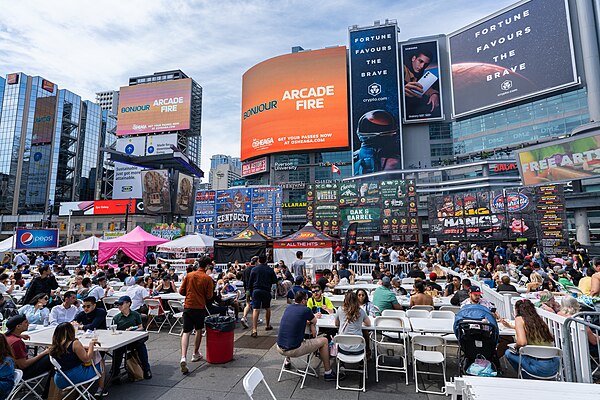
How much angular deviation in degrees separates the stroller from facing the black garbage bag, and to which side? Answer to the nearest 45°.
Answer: approximately 90° to its left

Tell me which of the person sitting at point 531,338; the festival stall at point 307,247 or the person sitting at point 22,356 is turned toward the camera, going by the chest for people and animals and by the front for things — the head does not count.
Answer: the festival stall

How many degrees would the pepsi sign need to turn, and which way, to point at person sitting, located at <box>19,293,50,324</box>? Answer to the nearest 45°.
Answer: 0° — it already faces them

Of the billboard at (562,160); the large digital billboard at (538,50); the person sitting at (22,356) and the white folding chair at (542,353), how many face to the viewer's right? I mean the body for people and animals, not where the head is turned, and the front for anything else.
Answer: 1

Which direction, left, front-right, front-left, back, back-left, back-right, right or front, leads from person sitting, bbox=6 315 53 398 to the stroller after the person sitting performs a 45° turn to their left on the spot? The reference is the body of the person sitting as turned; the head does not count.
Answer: right

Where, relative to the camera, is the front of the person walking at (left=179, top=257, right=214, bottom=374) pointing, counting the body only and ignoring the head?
away from the camera

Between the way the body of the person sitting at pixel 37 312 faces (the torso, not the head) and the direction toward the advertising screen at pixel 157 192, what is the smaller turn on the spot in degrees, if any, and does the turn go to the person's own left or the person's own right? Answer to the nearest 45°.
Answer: approximately 135° to the person's own left

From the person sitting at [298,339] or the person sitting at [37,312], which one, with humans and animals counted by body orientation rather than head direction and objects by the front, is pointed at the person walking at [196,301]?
the person sitting at [37,312]

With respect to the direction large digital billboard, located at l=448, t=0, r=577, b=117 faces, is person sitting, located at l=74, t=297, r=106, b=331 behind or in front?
in front

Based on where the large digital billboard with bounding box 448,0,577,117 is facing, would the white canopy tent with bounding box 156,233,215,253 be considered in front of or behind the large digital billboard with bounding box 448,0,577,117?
in front

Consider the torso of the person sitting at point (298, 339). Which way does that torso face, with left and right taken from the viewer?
facing away from the viewer and to the right of the viewer

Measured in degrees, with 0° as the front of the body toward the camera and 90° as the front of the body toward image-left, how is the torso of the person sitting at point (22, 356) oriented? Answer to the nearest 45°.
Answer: approximately 270°

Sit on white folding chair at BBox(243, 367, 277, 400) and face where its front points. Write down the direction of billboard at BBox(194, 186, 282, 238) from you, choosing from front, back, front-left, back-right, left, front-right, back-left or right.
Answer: front-left
